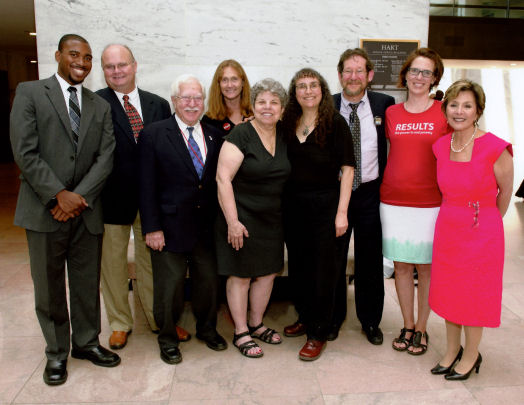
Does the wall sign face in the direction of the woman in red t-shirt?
yes

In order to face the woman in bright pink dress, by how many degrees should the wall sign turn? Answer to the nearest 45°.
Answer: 0° — it already faces them

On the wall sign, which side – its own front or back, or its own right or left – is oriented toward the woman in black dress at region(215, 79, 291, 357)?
front

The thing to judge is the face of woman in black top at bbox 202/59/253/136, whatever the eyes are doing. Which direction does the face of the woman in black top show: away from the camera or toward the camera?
toward the camera

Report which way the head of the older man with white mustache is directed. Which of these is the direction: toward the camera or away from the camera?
toward the camera

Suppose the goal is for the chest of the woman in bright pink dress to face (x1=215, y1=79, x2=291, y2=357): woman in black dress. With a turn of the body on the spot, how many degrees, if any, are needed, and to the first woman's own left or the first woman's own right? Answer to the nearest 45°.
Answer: approximately 45° to the first woman's own right

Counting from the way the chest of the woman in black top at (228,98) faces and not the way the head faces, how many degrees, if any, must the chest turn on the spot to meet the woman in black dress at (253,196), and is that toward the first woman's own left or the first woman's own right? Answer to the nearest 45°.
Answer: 0° — they already face them

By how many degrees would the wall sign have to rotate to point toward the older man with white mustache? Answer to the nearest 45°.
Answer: approximately 45° to its right

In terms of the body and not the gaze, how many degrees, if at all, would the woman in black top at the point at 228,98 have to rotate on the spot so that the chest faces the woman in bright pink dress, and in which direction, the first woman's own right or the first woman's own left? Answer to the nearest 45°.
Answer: approximately 45° to the first woman's own left

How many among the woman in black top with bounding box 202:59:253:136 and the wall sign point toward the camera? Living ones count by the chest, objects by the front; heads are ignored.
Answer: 2

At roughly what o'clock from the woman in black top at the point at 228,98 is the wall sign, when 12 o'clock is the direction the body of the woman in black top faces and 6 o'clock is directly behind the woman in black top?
The wall sign is roughly at 8 o'clock from the woman in black top.

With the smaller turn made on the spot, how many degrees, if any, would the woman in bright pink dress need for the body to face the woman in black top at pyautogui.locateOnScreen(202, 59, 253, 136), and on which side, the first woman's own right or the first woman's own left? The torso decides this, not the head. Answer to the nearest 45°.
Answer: approximately 45° to the first woman's own right

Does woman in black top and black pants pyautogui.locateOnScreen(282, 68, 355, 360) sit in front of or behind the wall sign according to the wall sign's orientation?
in front

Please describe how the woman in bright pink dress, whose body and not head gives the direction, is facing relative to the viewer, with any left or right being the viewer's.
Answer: facing the viewer and to the left of the viewer

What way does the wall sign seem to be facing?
toward the camera
